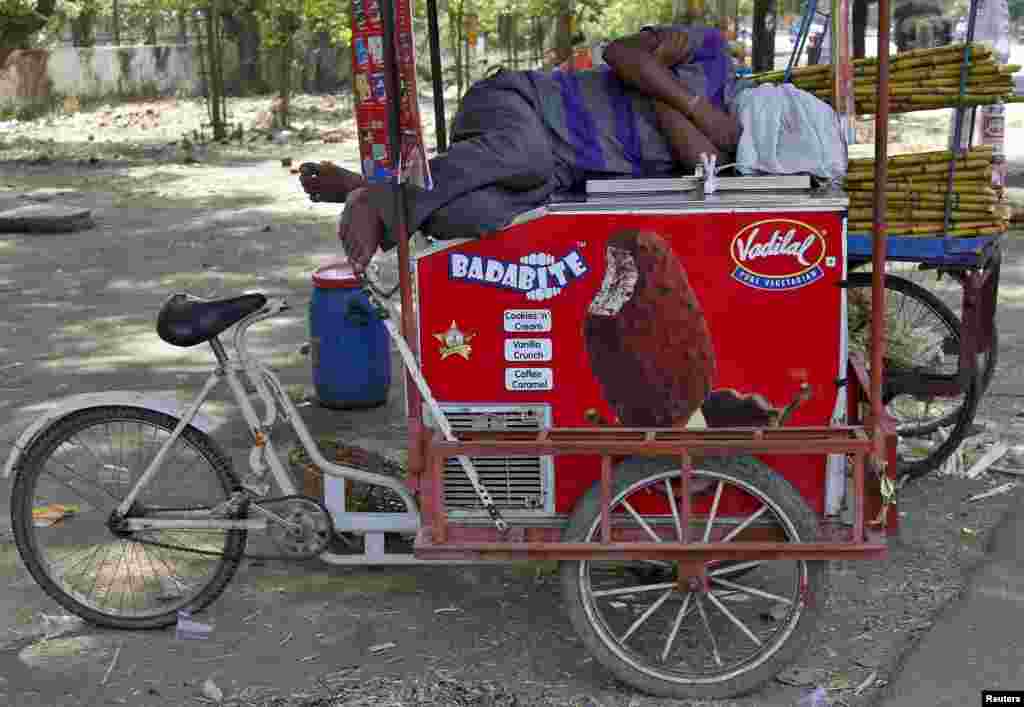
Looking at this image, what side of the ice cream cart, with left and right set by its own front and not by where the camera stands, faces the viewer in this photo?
right

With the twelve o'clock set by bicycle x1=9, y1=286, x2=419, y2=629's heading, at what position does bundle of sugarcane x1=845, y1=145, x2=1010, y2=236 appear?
The bundle of sugarcane is roughly at 12 o'clock from the bicycle.

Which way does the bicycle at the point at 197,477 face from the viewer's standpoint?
to the viewer's right

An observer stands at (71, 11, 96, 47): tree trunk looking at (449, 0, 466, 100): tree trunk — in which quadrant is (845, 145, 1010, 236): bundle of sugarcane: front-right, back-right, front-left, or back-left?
front-right

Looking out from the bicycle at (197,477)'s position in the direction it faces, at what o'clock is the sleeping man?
The sleeping man is roughly at 12 o'clock from the bicycle.

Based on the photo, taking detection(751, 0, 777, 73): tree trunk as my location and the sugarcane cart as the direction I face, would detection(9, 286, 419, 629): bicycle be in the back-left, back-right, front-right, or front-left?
front-right

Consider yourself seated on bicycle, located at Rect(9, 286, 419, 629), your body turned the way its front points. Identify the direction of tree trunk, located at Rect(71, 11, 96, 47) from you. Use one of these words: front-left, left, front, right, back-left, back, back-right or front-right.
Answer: left

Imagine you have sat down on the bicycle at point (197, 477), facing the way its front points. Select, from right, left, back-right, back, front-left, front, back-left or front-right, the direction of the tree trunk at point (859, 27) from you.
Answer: front-left

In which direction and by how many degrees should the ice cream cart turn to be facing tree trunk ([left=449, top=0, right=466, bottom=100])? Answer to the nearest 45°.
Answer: approximately 90° to its left

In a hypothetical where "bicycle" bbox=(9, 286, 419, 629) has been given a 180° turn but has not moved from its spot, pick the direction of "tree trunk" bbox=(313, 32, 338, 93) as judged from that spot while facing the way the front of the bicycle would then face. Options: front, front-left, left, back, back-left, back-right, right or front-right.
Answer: right

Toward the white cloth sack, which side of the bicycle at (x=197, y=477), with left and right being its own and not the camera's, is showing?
front

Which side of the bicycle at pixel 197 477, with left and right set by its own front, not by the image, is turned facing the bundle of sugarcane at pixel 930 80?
front

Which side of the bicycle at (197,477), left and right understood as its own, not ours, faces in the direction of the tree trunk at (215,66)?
left

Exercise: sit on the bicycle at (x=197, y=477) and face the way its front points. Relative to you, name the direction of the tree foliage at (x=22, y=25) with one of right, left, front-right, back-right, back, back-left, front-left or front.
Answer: left
